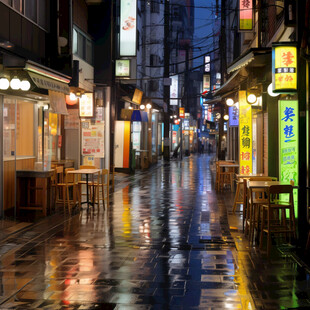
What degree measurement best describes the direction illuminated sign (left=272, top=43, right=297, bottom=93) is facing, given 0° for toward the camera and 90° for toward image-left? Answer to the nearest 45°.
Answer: approximately 0°

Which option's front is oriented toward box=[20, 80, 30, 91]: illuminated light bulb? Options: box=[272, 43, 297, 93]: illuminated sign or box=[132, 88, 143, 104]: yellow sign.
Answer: the yellow sign

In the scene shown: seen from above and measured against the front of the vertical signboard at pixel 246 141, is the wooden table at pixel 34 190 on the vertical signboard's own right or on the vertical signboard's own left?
on the vertical signboard's own right
